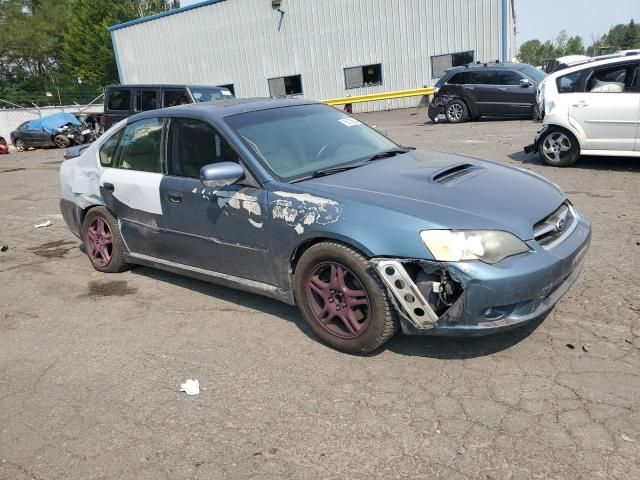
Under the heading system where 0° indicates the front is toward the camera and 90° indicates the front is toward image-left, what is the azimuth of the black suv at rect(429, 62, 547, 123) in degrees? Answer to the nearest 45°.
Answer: approximately 270°

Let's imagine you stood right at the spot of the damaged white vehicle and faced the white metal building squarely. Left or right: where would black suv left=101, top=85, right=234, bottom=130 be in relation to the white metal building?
left

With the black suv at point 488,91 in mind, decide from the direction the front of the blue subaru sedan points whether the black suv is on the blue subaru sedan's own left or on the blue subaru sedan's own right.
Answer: on the blue subaru sedan's own left

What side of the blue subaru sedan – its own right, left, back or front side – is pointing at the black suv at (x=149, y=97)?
back

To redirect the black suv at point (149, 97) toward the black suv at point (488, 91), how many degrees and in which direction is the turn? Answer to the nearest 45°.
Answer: approximately 45° to its left

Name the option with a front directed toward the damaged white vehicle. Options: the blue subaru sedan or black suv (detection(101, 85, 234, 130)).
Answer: the black suv

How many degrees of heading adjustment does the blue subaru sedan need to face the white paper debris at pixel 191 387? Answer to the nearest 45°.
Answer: approximately 90° to its right

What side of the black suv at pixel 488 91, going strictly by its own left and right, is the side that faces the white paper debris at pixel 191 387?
right
